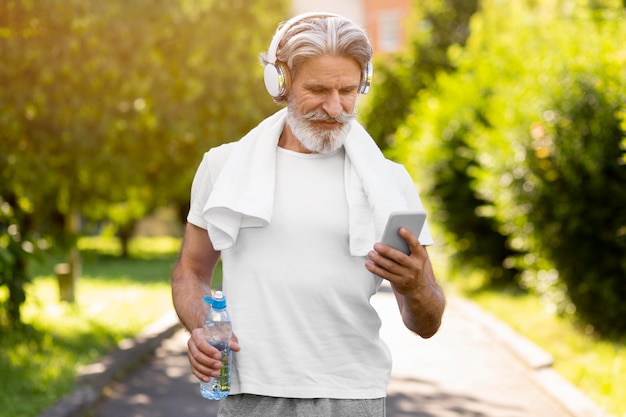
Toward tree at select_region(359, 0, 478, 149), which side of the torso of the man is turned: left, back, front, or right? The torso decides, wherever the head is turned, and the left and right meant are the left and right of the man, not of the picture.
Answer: back

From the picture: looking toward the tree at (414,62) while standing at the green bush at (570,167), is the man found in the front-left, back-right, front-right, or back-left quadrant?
back-left

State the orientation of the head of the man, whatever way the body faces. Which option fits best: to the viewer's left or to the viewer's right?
to the viewer's right

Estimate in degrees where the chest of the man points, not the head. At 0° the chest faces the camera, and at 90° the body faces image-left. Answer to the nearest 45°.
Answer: approximately 0°

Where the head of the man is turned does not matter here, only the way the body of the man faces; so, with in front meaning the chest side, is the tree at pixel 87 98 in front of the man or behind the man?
behind

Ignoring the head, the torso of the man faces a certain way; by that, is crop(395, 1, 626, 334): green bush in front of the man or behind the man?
behind
